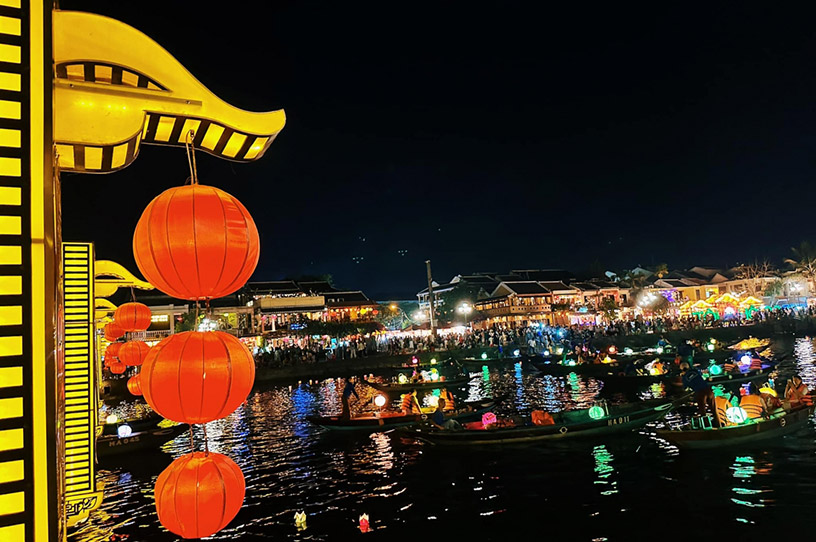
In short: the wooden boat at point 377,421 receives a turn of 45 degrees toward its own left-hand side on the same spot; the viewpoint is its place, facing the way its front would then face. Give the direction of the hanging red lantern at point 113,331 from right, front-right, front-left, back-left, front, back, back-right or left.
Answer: back

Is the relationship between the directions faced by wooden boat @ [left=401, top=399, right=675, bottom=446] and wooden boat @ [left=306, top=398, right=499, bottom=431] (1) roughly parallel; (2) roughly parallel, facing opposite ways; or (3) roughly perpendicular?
roughly parallel

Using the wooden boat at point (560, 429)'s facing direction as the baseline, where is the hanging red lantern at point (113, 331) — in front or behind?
behind

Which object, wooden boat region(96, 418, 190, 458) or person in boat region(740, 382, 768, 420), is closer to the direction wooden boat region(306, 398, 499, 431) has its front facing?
the person in boat

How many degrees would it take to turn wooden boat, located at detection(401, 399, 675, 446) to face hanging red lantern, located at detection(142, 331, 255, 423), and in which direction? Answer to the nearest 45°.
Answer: approximately 90° to its right

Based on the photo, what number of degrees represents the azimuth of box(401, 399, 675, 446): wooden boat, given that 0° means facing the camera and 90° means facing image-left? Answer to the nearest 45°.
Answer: approximately 270°

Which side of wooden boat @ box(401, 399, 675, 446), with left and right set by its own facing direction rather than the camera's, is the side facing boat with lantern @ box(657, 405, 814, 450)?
front

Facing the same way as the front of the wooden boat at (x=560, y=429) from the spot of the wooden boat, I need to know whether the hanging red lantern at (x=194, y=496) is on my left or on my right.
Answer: on my right

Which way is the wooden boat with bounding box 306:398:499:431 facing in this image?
to the viewer's right

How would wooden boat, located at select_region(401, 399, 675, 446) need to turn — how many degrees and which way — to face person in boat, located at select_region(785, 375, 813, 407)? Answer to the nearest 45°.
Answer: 0° — it already faces them

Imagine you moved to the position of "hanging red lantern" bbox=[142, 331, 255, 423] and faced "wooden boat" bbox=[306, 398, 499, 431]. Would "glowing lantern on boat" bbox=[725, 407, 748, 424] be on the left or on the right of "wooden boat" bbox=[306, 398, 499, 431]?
right

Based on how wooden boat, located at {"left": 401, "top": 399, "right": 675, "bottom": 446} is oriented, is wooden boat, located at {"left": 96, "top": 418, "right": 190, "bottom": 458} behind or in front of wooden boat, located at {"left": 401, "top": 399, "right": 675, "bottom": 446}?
behind
